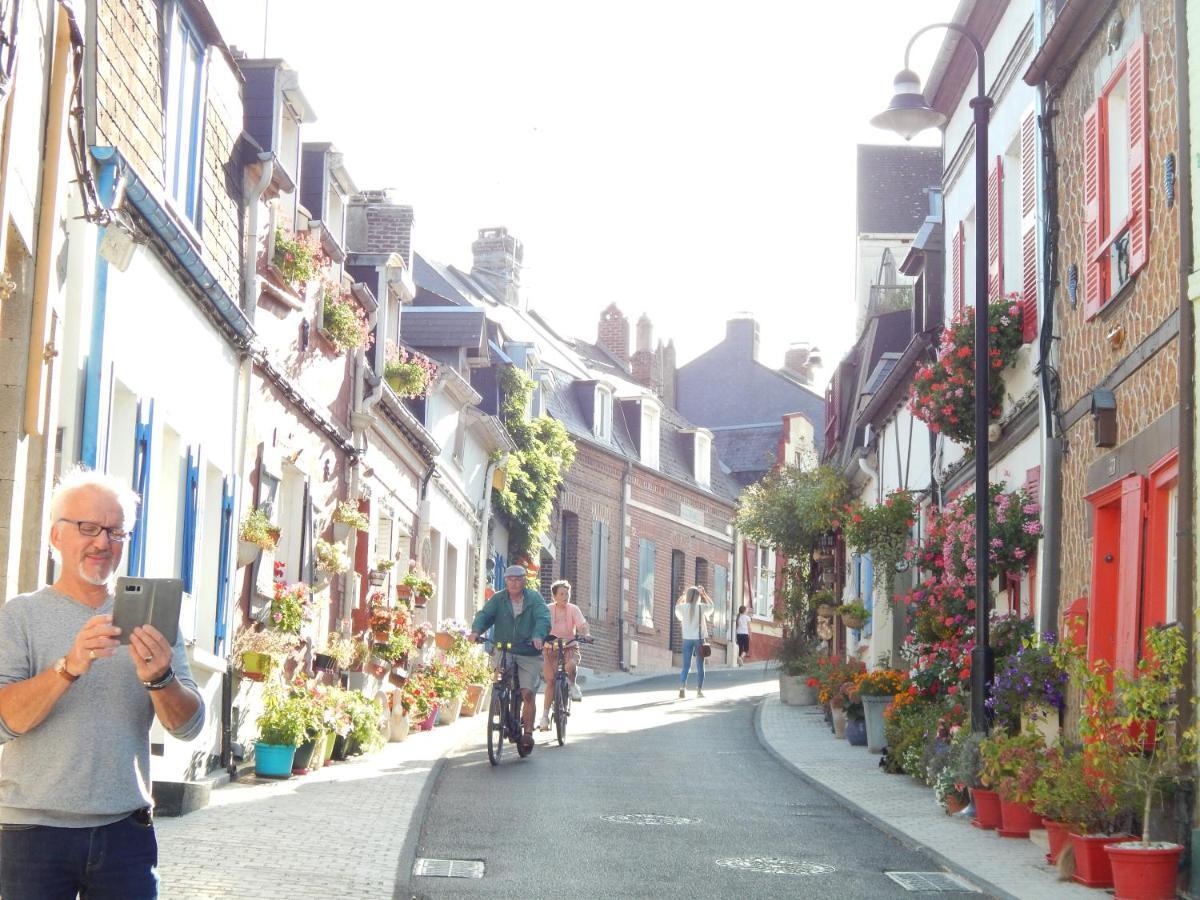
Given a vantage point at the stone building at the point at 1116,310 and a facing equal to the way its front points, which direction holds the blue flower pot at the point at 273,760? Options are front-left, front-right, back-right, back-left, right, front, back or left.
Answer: front

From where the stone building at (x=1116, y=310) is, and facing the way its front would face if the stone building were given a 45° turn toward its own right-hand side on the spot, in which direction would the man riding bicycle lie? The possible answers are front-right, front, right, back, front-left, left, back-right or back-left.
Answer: front

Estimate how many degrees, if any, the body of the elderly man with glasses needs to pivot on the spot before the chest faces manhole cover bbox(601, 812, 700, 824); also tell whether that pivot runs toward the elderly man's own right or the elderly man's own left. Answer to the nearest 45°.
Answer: approximately 90° to the elderly man's own left

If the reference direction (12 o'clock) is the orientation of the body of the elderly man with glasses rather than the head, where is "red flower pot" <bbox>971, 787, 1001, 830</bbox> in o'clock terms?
The red flower pot is roughly at 9 o'clock from the elderly man with glasses.

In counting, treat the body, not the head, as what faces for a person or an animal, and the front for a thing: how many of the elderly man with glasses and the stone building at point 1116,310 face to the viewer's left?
1

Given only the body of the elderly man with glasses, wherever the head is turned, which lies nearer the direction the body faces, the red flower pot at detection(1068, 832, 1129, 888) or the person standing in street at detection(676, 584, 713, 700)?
the red flower pot

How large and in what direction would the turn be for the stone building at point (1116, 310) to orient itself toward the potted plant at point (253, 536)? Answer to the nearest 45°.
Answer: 0° — it already faces it

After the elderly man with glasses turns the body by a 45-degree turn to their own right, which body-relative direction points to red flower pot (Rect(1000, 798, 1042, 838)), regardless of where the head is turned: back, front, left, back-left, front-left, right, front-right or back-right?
back-left

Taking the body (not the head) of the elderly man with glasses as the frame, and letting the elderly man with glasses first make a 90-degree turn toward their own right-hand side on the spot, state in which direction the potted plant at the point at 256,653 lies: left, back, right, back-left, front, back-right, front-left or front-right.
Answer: back-right

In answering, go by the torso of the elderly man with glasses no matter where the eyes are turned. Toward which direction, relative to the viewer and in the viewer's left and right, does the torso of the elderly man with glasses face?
facing the viewer and to the right of the viewer

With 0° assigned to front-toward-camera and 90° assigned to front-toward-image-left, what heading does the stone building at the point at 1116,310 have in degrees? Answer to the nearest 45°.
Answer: approximately 90°

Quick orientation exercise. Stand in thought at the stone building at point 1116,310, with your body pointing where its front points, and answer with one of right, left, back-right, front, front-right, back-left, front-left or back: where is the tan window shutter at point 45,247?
front-left

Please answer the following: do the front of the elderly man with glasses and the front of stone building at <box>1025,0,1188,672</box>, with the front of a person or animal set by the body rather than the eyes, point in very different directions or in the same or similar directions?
very different directions

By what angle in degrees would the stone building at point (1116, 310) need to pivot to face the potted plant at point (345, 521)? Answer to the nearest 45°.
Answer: approximately 45° to its right

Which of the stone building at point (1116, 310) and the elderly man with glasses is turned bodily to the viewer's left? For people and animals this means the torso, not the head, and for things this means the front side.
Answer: the stone building

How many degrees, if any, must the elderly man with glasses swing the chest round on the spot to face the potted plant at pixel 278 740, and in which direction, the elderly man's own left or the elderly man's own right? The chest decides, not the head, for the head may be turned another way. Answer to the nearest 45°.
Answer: approximately 135° to the elderly man's own left
